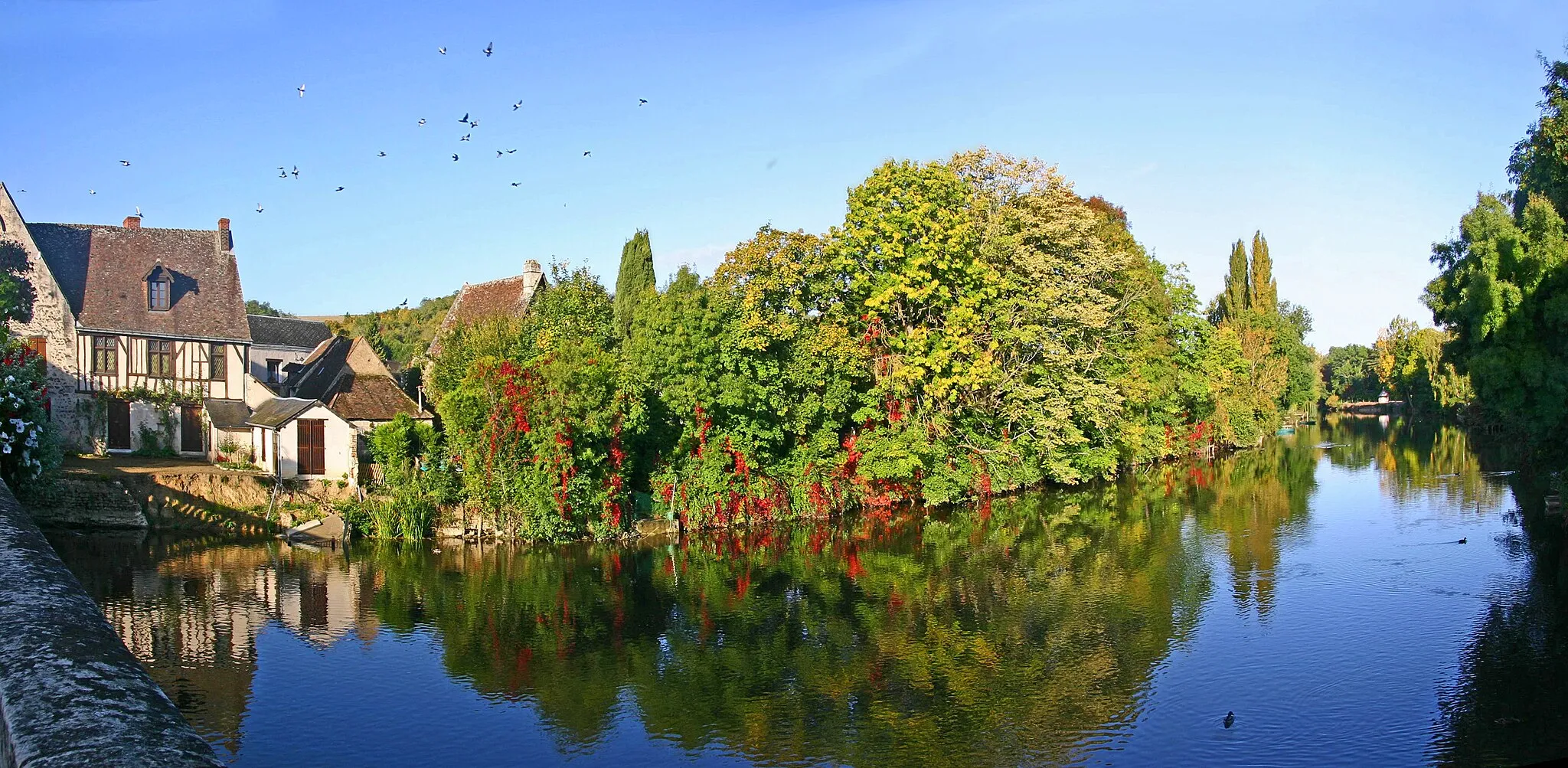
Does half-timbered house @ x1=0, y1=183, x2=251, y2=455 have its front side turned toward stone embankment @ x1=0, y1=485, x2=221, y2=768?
yes

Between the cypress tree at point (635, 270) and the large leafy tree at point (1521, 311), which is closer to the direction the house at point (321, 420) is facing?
the large leafy tree

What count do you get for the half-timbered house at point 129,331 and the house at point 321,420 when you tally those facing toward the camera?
2

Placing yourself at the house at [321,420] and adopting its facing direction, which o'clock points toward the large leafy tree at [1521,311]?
The large leafy tree is roughly at 10 o'clock from the house.

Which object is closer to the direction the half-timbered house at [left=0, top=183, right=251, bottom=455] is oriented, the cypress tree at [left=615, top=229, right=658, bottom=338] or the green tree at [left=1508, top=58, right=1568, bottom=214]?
the green tree

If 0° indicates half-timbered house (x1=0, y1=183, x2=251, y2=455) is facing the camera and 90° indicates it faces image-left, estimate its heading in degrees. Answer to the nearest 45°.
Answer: approximately 0°

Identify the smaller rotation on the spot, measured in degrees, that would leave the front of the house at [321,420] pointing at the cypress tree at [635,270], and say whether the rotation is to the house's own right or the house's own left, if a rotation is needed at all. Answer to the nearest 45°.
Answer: approximately 135° to the house's own left

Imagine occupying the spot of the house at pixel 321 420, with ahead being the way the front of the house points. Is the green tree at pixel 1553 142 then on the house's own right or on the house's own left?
on the house's own left

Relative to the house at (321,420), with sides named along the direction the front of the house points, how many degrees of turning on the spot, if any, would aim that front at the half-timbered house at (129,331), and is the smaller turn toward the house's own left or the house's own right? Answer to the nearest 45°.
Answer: approximately 135° to the house's own right

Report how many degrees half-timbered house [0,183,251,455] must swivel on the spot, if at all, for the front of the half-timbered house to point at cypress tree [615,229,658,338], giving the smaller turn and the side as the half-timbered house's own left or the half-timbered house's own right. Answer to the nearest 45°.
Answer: approximately 90° to the half-timbered house's own left

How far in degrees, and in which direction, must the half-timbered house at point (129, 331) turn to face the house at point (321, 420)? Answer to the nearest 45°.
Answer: approximately 45° to its left

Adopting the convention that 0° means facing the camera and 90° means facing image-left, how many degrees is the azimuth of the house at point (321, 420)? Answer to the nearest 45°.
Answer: approximately 0°
